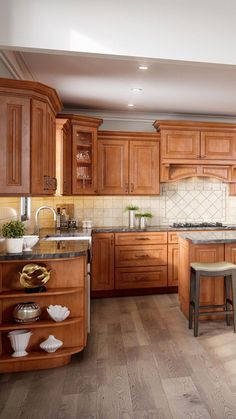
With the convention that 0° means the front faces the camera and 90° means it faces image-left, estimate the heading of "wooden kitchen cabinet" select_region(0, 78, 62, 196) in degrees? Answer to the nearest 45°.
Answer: approximately 315°

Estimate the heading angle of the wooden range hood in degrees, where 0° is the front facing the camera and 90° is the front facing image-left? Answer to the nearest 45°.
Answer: approximately 0°

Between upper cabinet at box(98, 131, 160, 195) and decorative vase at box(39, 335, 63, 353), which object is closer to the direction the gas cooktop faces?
the decorative vase

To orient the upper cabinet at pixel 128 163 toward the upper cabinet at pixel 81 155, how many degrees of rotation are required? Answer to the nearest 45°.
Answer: approximately 90° to its right

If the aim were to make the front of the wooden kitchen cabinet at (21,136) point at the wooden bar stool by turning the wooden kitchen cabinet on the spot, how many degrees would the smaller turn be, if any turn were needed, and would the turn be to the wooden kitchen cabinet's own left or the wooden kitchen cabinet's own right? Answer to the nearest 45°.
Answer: approximately 45° to the wooden kitchen cabinet's own left

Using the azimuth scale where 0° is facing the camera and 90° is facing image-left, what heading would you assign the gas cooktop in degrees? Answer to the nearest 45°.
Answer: approximately 0°
